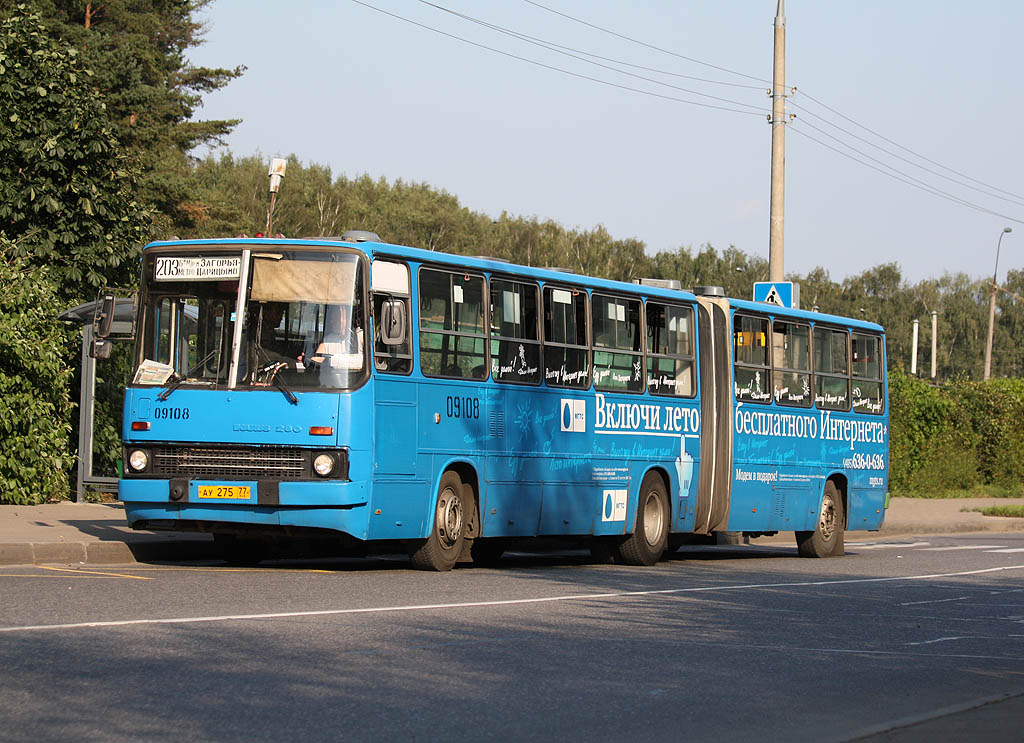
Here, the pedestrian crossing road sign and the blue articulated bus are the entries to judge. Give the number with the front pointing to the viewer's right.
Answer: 0

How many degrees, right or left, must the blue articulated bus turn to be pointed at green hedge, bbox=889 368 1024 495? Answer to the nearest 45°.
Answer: approximately 180°

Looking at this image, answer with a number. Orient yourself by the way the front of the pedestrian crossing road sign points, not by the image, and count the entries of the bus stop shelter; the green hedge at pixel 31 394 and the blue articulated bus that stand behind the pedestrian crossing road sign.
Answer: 0

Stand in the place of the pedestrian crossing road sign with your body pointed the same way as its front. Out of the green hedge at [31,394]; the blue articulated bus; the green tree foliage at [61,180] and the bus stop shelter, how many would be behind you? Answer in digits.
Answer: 0

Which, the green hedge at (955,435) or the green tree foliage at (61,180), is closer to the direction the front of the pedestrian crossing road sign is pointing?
the green tree foliage

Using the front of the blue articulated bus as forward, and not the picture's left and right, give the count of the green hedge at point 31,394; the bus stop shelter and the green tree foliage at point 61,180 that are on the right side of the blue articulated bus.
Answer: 3

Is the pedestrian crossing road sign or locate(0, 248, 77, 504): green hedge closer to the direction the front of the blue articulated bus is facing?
the green hedge

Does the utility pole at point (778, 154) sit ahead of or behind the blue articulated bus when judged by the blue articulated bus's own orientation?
behind

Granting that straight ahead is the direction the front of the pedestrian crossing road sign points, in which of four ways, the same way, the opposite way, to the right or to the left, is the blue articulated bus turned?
the same way

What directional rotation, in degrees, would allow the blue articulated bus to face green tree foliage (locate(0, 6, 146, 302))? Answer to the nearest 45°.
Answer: approximately 90° to its right

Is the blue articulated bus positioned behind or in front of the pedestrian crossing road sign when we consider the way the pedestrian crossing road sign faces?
in front

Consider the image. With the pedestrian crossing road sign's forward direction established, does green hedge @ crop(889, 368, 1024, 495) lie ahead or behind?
behind

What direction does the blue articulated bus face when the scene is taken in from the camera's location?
facing the viewer and to the left of the viewer

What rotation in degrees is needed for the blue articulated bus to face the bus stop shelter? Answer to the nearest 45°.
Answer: approximately 90° to its right

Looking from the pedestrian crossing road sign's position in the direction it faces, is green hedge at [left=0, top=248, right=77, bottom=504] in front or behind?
in front

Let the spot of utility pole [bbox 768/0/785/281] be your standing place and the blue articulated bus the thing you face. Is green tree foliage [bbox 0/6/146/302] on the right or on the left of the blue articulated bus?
right
